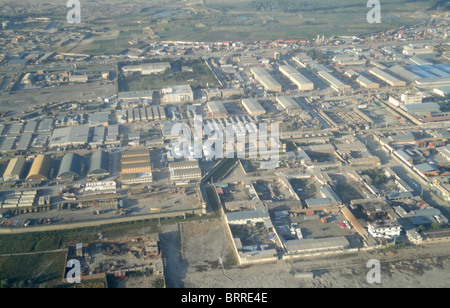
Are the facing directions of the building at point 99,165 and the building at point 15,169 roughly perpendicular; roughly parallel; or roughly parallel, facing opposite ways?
roughly parallel

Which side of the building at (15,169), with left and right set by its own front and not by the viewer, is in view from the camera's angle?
front

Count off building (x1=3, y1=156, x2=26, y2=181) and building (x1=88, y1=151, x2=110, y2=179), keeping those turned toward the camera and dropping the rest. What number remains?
2

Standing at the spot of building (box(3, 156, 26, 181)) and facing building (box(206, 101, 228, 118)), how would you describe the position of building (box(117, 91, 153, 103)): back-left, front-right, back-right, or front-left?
front-left

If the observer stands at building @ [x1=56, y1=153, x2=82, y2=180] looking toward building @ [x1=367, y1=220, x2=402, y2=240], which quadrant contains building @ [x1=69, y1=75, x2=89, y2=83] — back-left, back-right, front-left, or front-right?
back-left

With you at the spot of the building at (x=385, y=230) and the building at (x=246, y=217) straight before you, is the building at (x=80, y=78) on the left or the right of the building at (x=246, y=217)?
right

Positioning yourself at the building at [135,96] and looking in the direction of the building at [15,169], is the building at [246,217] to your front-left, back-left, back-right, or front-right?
front-left

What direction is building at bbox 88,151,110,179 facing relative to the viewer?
toward the camera

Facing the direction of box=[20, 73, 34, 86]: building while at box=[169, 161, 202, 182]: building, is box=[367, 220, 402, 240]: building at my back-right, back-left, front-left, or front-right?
back-right
